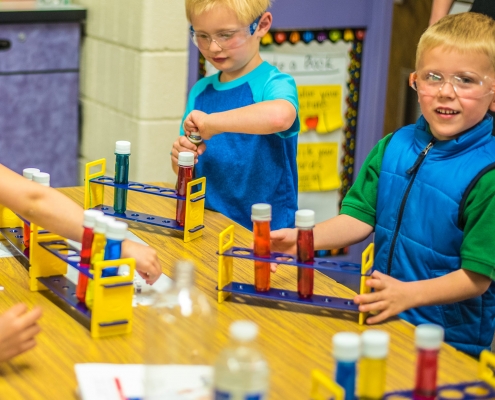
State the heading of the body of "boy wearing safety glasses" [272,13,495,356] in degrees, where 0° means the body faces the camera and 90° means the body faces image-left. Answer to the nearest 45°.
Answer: approximately 45°

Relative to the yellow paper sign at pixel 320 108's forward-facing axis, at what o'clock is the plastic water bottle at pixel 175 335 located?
The plastic water bottle is roughly at 12 o'clock from the yellow paper sign.

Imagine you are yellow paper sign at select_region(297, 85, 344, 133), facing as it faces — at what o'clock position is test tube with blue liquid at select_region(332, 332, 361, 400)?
The test tube with blue liquid is roughly at 12 o'clock from the yellow paper sign.

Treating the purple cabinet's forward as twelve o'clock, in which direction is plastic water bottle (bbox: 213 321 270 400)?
The plastic water bottle is roughly at 12 o'clock from the purple cabinet.

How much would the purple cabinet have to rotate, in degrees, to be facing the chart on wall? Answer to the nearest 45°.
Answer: approximately 90° to its left

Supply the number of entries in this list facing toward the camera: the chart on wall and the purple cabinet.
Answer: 2
